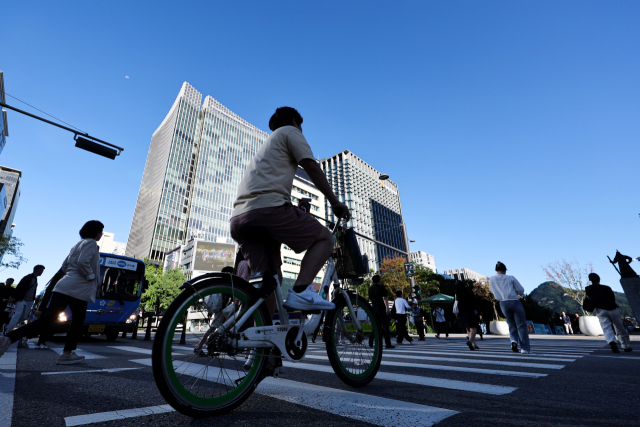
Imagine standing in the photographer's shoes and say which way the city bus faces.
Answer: facing the viewer

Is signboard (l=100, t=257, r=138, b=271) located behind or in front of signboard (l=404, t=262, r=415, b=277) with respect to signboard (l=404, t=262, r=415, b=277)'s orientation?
in front

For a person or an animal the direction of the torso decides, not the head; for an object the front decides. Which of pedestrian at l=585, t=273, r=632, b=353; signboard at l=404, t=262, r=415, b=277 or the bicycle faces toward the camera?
the signboard

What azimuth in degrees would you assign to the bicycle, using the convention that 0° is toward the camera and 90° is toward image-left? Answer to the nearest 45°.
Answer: approximately 225°

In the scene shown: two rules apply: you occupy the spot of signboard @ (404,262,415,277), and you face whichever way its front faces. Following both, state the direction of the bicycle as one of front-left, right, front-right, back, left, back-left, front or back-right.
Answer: front

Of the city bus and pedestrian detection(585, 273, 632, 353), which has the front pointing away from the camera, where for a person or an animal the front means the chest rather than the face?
the pedestrian

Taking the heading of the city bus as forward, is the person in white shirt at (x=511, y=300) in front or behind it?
in front

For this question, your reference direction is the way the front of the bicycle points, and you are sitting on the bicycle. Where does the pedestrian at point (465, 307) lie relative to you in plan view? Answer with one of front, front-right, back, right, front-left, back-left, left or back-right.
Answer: front

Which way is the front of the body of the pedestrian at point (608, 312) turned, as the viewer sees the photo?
away from the camera

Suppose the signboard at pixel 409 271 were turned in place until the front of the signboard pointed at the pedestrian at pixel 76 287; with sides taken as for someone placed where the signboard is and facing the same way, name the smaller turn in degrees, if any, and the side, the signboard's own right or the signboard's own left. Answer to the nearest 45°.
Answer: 0° — it already faces them

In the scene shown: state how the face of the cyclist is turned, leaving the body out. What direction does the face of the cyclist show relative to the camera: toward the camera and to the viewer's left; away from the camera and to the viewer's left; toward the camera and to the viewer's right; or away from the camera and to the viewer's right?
away from the camera and to the viewer's right

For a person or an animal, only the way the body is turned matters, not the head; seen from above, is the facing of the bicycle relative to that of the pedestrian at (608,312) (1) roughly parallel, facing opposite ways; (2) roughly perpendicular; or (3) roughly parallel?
roughly parallel

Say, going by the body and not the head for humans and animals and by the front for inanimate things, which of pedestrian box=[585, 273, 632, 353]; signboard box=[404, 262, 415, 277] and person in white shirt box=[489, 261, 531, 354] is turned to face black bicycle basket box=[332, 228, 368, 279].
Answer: the signboard

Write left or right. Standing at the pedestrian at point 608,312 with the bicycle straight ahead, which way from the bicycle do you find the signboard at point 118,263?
right

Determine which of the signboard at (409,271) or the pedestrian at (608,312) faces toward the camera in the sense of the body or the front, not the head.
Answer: the signboard

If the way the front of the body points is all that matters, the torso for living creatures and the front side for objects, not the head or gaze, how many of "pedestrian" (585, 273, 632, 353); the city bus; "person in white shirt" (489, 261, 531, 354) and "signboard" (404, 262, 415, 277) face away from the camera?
2

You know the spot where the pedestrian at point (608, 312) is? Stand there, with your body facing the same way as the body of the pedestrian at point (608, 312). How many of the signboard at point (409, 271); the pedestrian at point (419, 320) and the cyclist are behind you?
1

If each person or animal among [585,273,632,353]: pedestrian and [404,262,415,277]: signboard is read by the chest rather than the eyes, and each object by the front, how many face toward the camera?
1

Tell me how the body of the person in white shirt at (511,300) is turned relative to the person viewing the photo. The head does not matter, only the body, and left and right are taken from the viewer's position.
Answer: facing away from the viewer
